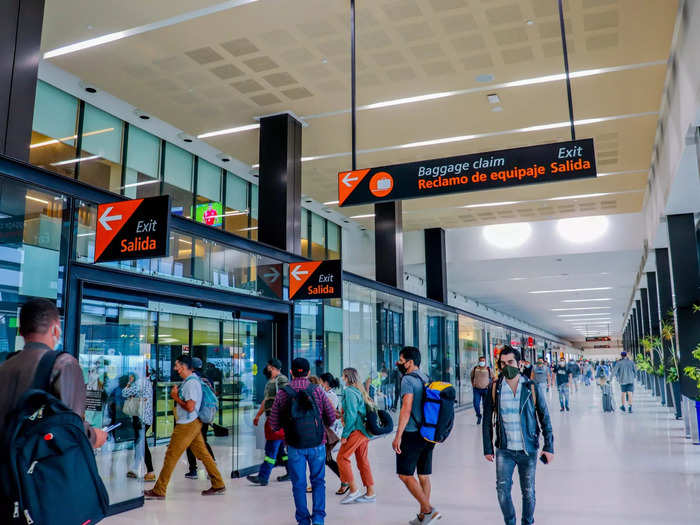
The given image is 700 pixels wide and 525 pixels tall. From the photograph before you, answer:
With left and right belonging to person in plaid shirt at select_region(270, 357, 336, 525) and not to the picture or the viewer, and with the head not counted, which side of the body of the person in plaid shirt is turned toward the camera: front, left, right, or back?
back

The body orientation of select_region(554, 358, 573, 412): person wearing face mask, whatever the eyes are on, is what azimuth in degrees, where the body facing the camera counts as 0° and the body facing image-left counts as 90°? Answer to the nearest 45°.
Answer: approximately 0°

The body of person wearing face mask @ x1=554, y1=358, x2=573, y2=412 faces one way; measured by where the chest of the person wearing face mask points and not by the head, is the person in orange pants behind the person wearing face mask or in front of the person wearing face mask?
in front

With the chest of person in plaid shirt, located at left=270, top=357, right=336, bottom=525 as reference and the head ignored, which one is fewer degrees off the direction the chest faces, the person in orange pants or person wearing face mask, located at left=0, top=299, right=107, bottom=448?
the person in orange pants

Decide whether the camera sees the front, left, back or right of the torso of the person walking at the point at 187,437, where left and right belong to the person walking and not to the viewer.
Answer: left
